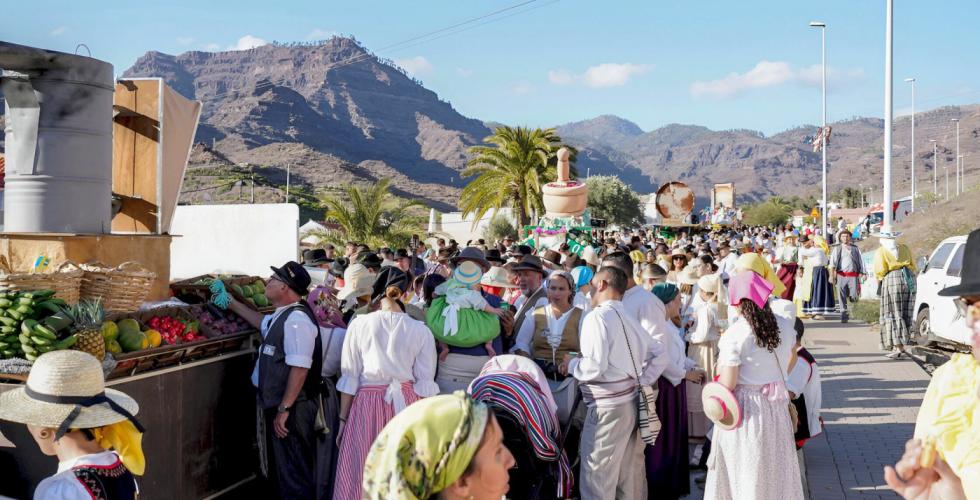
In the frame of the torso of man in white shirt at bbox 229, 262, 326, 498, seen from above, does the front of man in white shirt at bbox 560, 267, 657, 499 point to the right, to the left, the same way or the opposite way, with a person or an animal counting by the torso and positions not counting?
to the right

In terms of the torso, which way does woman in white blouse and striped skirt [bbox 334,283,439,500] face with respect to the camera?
away from the camera

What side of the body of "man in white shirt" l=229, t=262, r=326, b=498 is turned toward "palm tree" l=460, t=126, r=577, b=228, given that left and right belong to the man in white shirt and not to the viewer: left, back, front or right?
right

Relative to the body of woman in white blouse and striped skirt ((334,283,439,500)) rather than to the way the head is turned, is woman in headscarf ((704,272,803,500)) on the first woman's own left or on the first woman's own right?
on the first woman's own right

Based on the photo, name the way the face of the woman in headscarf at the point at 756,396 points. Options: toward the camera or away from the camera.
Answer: away from the camera

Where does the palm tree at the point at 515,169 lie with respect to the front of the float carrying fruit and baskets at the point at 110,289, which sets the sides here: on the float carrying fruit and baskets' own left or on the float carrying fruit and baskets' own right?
on the float carrying fruit and baskets' own left

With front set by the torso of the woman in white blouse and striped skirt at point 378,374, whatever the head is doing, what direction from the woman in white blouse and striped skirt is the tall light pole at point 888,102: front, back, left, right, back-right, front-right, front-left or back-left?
front-right

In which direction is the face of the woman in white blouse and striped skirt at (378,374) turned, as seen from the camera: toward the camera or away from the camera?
away from the camera

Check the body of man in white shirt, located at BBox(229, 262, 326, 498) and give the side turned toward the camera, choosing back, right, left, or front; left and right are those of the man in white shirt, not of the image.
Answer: left

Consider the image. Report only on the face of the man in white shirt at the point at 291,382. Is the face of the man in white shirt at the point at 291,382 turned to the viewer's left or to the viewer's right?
to the viewer's left

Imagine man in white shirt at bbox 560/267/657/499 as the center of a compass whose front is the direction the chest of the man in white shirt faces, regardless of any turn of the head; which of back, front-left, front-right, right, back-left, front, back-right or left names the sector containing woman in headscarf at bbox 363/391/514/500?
back-left

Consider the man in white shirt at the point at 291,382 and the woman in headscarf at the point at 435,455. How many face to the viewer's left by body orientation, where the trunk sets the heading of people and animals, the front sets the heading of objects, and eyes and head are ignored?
1

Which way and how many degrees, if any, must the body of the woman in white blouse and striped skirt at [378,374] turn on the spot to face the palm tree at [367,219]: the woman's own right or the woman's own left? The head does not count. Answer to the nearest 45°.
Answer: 0° — they already face it
